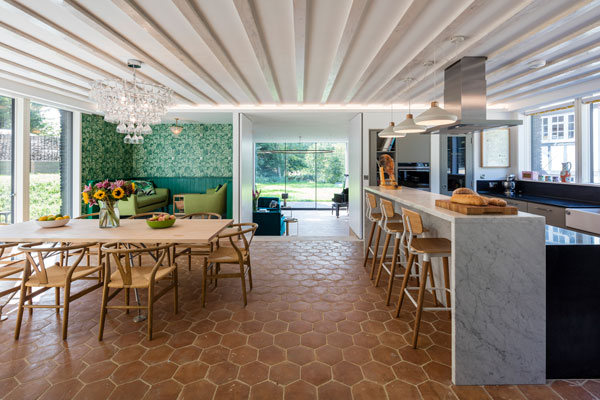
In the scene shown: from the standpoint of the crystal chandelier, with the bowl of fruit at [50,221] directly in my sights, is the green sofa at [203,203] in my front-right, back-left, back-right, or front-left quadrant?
back-right

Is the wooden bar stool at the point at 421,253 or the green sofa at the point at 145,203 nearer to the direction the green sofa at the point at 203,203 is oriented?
the green sofa

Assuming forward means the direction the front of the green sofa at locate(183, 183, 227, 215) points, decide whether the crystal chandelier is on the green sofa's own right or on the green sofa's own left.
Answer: on the green sofa's own left

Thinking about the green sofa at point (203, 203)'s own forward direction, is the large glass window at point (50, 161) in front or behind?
in front

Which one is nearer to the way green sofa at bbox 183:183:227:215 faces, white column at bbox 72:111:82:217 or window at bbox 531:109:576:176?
the white column

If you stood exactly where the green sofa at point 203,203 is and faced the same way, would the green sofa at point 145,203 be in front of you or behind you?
in front

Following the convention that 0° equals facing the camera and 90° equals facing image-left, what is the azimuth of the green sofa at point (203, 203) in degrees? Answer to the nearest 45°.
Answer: approximately 90°

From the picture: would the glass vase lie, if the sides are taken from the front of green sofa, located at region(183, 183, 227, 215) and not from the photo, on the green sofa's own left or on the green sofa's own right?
on the green sofa's own left

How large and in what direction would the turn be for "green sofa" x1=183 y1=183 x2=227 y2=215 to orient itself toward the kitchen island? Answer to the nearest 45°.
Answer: approximately 90° to its left
